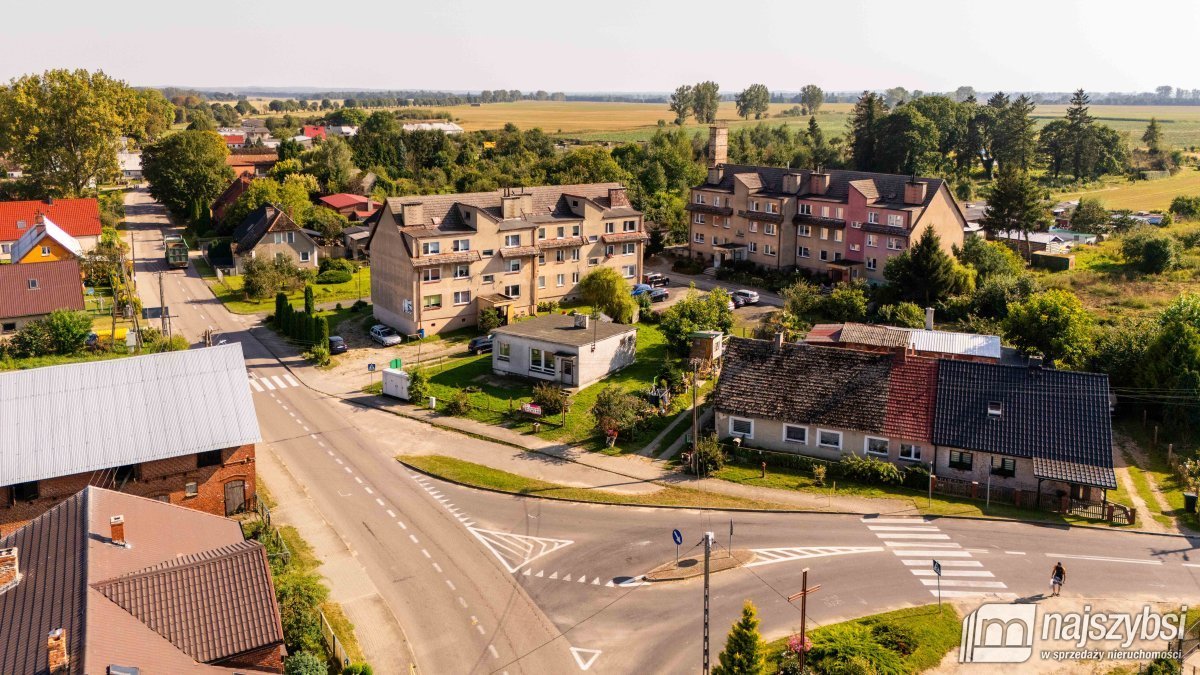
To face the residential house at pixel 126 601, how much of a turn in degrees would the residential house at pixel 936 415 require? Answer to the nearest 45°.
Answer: approximately 45° to its right

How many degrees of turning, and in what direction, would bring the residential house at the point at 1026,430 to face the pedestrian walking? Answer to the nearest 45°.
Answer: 0° — it already faces them

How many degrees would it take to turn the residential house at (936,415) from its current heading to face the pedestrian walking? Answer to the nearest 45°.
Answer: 0° — it already faces them

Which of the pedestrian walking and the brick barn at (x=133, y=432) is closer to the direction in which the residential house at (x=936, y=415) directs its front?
the pedestrian walking

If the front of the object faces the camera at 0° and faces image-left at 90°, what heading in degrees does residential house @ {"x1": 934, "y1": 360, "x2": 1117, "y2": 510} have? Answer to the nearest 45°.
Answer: approximately 0°

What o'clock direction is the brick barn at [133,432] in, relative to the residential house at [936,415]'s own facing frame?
the brick barn at [133,432] is roughly at 2 o'clock from the residential house at [936,415].

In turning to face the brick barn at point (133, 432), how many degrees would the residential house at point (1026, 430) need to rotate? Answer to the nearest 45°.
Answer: approximately 45° to its right
